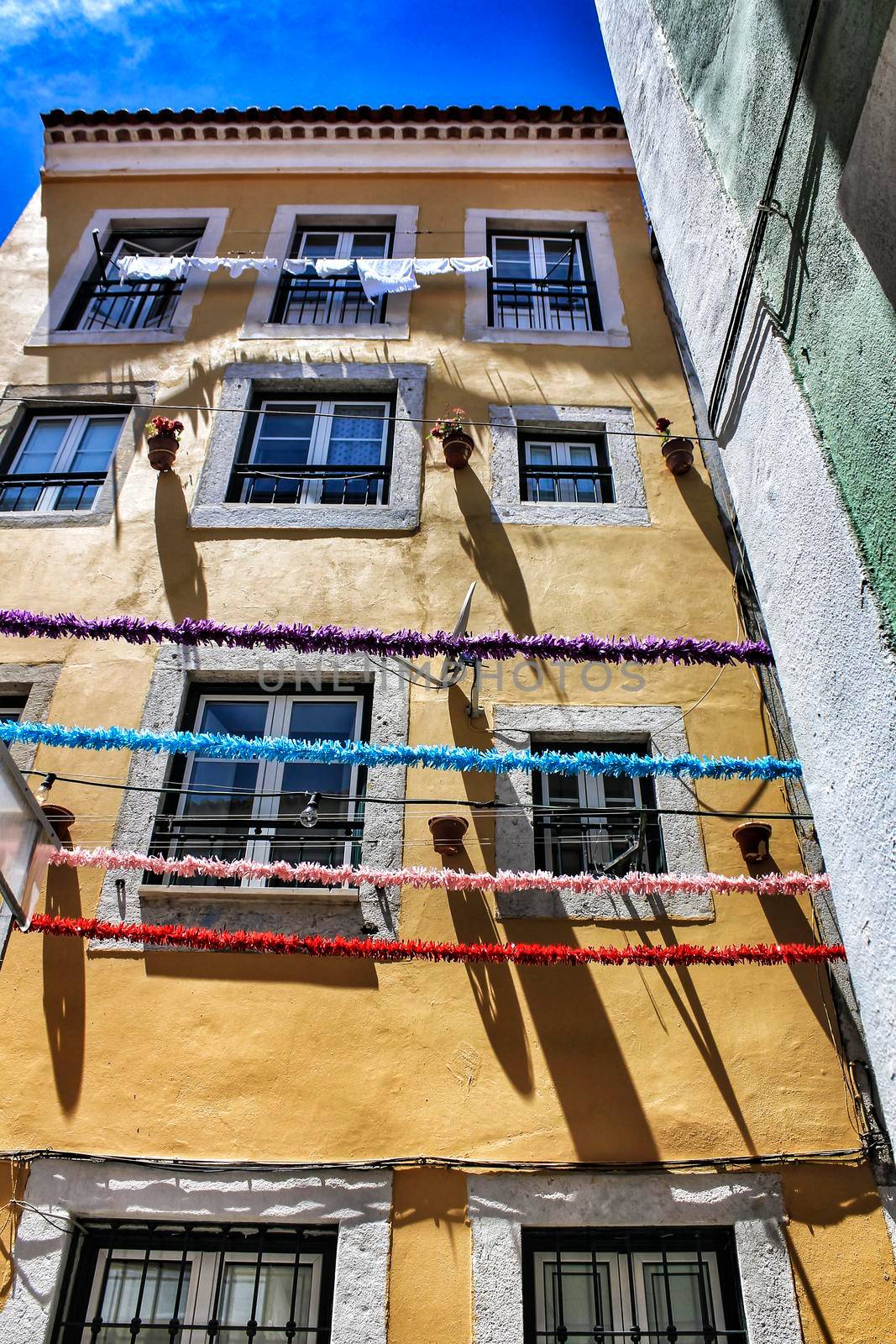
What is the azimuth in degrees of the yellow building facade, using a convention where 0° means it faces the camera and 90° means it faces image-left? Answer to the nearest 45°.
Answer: approximately 0°
